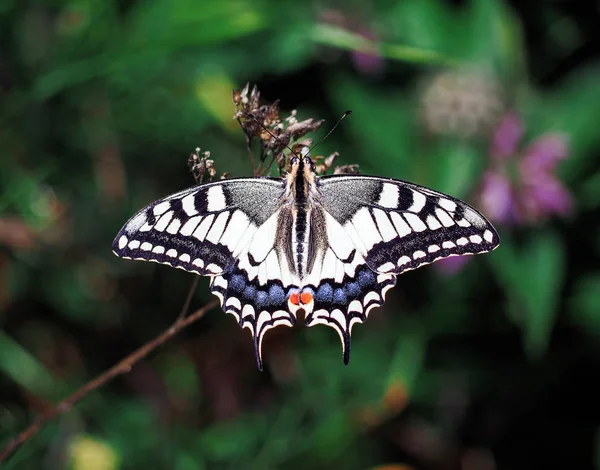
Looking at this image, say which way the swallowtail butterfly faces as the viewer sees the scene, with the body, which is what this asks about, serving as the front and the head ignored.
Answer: away from the camera

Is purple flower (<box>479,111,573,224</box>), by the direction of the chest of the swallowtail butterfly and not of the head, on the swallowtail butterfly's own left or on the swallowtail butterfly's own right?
on the swallowtail butterfly's own right

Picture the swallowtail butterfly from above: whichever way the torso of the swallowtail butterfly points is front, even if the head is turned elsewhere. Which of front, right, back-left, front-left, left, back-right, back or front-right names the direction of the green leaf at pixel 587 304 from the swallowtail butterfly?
front-right

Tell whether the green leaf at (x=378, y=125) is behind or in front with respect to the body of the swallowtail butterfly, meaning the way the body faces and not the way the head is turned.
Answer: in front

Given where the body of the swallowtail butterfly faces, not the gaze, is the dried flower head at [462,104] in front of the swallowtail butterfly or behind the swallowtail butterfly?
in front
